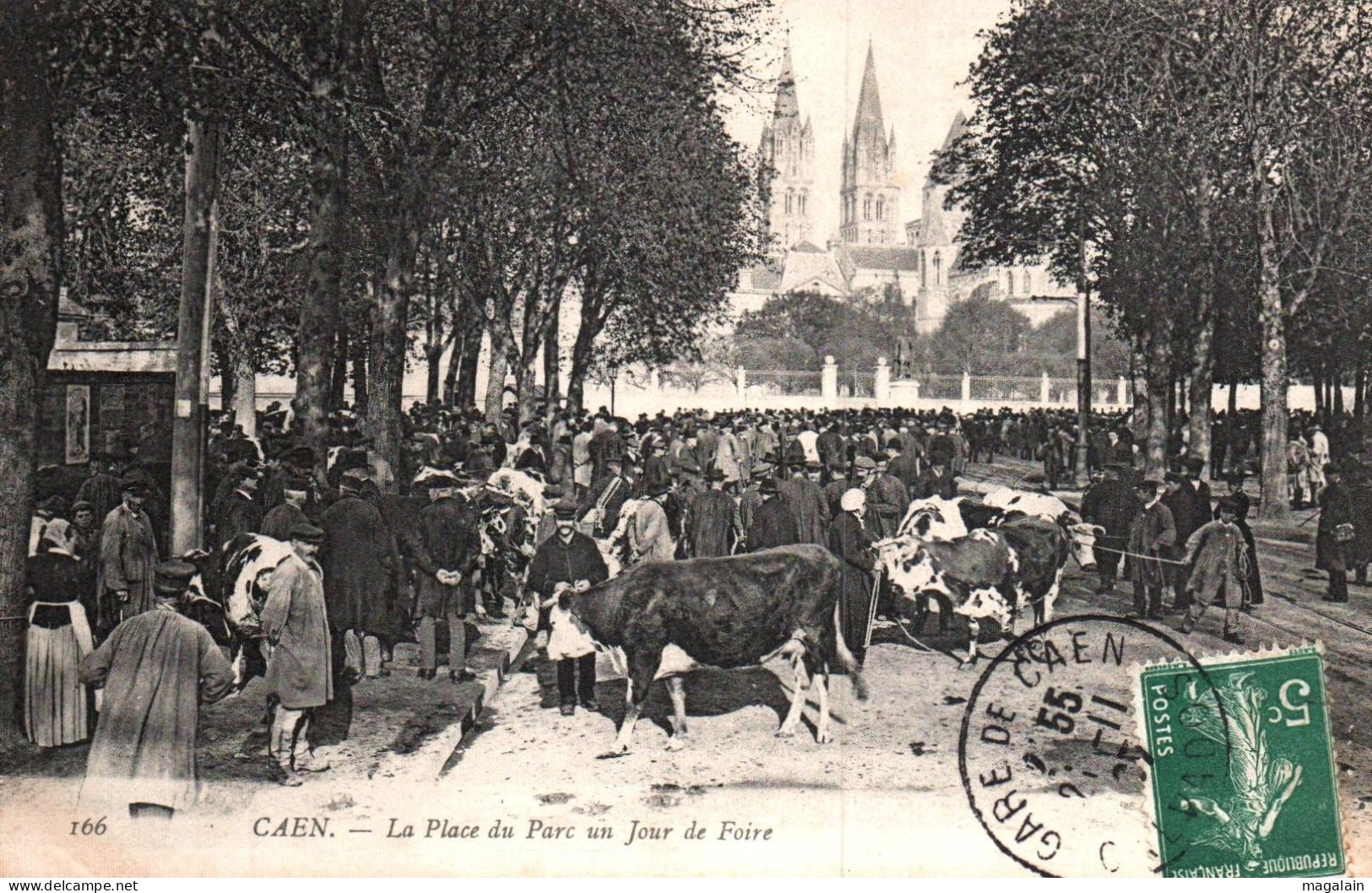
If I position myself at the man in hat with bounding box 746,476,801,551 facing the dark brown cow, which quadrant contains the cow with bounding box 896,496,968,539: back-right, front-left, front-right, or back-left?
back-left

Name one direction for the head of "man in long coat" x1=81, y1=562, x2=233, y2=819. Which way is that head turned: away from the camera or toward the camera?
away from the camera

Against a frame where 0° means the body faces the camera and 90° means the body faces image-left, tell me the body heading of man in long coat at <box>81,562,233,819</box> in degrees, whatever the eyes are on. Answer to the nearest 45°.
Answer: approximately 180°

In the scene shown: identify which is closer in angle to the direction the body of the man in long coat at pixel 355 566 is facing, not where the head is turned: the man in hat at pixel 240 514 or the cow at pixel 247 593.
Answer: the man in hat

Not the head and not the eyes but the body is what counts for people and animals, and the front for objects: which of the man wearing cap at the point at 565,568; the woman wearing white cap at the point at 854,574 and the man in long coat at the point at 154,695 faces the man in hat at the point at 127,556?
the man in long coat

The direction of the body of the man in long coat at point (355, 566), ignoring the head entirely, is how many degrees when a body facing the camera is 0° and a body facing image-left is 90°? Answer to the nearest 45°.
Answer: approximately 180°

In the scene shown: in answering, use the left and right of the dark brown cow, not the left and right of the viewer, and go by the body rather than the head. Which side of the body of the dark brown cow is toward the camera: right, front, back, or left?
left
